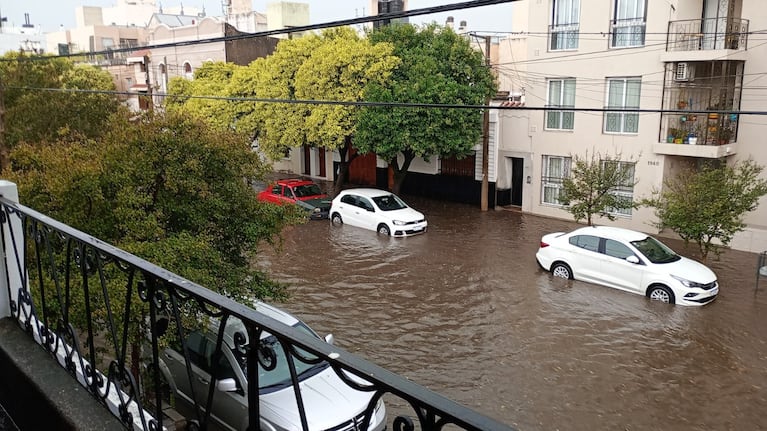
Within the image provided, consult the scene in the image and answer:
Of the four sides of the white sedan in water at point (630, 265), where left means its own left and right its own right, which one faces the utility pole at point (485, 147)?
back

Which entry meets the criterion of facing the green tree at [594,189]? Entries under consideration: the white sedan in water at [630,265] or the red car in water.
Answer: the red car in water

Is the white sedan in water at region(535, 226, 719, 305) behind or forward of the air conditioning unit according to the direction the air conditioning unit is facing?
forward

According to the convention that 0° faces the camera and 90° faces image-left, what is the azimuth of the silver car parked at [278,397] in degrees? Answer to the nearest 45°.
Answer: approximately 315°

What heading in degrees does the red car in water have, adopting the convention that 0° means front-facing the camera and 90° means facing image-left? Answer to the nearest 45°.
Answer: approximately 315°

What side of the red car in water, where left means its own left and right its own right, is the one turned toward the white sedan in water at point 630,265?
front

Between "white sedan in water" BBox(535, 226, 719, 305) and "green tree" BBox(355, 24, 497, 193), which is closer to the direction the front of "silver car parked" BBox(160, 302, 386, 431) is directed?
the white sedan in water

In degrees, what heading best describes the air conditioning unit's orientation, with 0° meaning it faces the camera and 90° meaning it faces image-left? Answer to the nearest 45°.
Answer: approximately 45°

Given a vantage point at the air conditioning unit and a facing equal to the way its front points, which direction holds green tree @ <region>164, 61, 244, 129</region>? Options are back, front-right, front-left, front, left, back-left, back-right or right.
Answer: front-right

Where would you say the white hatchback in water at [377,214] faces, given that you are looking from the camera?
facing the viewer and to the right of the viewer

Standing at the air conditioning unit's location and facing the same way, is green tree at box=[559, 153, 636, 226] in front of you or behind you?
in front

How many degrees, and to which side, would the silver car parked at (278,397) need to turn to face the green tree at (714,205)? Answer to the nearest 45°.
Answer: approximately 90° to its left

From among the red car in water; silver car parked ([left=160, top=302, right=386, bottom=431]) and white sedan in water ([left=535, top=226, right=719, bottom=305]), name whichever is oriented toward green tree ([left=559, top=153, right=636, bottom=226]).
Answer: the red car in water
